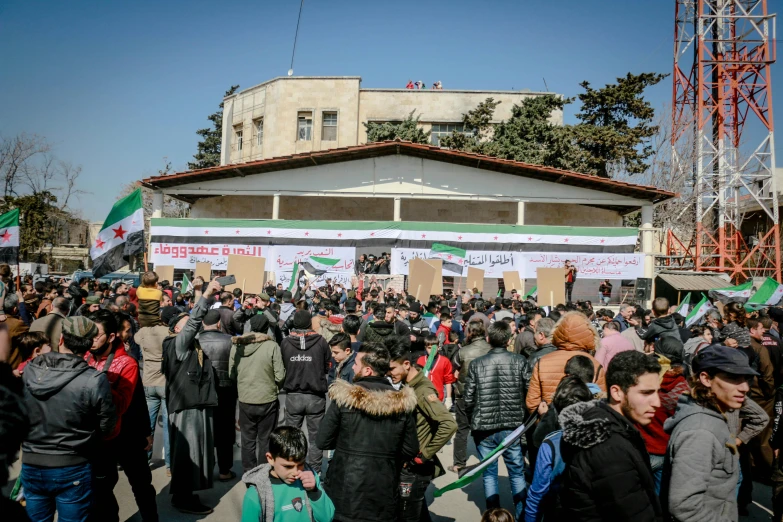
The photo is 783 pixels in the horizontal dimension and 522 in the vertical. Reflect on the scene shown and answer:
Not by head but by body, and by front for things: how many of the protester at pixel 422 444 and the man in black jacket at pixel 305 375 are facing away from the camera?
1

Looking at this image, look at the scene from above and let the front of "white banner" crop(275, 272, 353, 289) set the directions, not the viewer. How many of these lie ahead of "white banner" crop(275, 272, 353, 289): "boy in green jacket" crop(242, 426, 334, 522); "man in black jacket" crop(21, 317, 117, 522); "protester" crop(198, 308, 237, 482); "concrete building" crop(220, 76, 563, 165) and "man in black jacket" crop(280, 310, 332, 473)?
4

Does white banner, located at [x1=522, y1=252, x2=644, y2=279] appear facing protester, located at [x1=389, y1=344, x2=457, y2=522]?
yes

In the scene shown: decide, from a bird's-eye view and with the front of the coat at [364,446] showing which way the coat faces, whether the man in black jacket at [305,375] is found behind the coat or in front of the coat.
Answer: in front

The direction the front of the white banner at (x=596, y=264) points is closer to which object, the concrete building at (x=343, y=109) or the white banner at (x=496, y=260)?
the white banner

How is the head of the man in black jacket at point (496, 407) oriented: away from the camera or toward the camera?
away from the camera

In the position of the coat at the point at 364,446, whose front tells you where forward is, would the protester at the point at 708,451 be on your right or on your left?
on your right

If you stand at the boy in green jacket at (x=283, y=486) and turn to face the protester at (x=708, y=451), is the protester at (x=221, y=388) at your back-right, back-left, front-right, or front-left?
back-left

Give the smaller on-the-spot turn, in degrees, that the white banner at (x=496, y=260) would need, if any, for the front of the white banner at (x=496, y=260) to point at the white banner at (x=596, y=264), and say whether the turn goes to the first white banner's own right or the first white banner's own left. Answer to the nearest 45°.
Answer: approximately 90° to the first white banner's own left

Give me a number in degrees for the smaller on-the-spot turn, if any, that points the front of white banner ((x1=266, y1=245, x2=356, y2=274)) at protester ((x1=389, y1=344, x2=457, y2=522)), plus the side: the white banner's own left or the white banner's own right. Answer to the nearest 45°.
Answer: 0° — it already faces them
